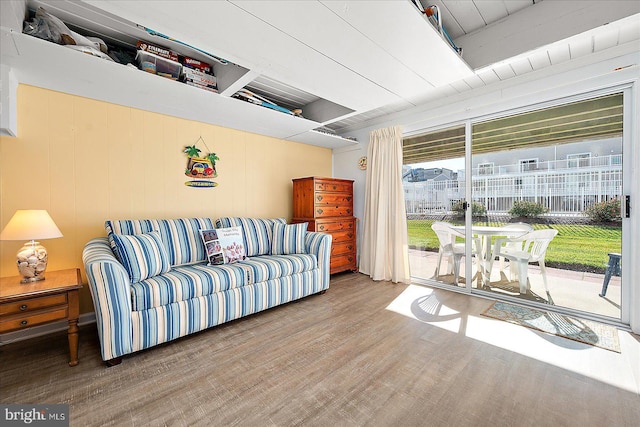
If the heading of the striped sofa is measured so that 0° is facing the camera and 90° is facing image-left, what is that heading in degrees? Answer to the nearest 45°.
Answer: approximately 315°

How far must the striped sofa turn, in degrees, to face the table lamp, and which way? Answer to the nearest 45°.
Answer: approximately 135° to its right

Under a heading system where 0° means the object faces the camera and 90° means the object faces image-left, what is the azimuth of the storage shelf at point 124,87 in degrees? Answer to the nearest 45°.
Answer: approximately 315°
